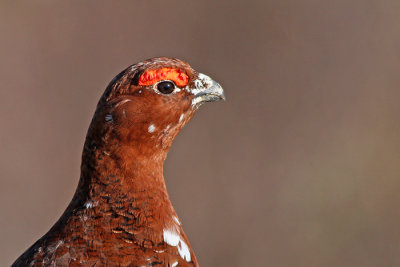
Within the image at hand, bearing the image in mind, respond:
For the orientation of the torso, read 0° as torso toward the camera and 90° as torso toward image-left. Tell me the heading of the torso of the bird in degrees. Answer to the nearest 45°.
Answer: approximately 270°
